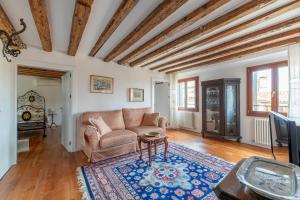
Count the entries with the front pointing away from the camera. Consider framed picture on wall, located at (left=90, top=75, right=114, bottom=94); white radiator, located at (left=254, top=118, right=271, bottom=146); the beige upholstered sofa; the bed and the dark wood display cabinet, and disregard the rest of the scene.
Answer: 0

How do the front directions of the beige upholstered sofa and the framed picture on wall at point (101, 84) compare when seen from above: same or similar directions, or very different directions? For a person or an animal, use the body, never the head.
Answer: same or similar directions

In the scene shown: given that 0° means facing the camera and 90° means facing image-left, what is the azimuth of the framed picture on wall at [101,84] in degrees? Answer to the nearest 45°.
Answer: approximately 315°

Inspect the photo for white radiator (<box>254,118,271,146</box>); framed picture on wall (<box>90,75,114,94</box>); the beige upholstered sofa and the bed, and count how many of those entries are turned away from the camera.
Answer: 0

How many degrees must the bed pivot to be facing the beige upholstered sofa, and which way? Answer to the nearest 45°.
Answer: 0° — it already faces it

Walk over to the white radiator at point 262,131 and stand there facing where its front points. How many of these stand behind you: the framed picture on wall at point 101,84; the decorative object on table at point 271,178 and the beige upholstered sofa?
0

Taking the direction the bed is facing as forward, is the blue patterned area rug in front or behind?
in front

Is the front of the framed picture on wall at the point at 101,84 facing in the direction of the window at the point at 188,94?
no

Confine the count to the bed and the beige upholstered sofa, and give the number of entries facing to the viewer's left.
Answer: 0

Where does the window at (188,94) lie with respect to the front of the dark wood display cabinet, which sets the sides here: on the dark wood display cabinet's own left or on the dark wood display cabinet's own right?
on the dark wood display cabinet's own right

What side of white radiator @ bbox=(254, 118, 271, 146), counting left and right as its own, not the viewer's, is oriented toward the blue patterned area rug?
front

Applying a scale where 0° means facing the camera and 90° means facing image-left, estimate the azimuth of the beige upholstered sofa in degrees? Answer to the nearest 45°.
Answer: approximately 315°

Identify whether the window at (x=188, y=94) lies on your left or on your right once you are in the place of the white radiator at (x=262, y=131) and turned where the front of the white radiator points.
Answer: on your right

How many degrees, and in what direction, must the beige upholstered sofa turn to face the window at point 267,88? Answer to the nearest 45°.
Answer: approximately 45° to its left

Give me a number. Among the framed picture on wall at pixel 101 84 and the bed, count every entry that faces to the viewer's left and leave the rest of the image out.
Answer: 0

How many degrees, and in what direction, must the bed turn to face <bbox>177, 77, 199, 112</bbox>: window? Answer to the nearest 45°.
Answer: approximately 45° to its left

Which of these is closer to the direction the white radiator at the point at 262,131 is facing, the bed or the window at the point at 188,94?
the bed

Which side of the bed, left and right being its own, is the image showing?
front
